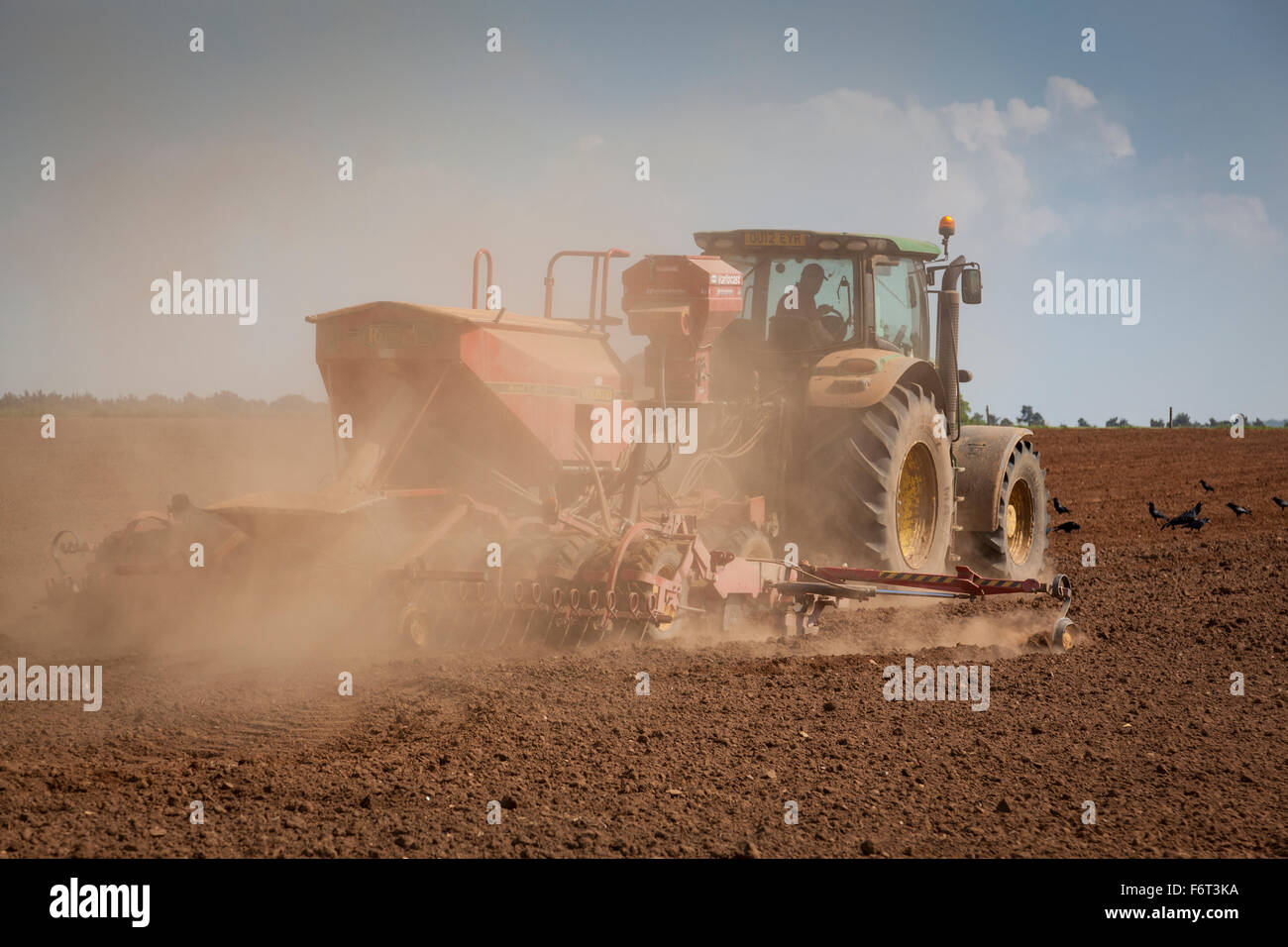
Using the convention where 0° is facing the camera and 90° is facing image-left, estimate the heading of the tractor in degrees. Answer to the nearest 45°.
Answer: approximately 225°
